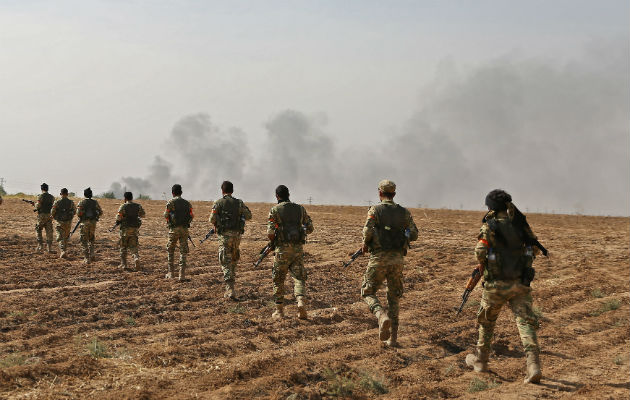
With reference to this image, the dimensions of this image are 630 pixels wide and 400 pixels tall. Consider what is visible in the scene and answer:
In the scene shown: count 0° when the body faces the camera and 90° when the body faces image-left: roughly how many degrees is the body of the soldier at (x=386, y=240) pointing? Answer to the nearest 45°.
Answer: approximately 180°

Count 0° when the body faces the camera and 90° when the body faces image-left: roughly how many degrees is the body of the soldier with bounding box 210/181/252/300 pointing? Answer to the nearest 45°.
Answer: approximately 180°

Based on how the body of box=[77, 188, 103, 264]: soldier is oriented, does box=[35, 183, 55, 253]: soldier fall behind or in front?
in front

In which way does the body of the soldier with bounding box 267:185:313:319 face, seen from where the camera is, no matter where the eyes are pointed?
away from the camera

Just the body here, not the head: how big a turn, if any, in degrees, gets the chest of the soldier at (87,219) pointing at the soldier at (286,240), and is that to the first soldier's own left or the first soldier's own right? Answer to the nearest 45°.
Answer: approximately 180°

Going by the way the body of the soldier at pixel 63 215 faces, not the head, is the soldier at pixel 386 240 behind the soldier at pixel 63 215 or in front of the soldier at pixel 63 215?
behind

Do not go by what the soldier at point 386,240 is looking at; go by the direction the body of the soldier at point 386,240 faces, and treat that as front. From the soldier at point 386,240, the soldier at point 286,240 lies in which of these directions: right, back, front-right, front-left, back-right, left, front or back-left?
front-left

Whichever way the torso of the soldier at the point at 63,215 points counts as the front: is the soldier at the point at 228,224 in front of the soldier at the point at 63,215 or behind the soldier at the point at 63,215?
behind

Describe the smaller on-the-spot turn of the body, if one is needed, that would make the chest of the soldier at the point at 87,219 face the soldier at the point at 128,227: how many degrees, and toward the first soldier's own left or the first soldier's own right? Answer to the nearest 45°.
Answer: approximately 135° to the first soldier's own right

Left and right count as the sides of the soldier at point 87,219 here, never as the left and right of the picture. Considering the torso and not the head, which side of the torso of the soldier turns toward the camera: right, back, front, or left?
back

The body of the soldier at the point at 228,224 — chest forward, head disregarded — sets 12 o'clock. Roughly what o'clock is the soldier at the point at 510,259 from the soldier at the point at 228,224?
the soldier at the point at 510,259 is roughly at 5 o'clock from the soldier at the point at 228,224.

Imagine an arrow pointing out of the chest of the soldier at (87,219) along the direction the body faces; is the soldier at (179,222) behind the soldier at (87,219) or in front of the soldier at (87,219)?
behind

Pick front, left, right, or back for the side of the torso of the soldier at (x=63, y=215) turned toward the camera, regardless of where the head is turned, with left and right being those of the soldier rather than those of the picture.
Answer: back

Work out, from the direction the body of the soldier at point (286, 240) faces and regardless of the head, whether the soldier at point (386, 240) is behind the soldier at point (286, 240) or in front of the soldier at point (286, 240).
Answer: behind
